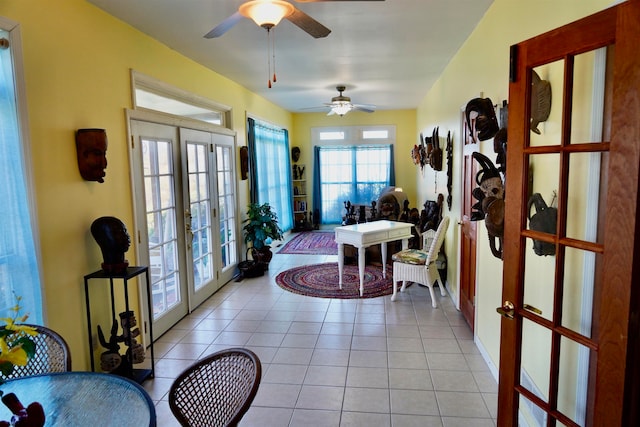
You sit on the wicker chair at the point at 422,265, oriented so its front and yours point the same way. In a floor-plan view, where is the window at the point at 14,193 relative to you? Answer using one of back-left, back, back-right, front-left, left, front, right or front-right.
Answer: front-left

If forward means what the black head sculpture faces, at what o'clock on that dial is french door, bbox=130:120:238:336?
The french door is roughly at 10 o'clock from the black head sculpture.

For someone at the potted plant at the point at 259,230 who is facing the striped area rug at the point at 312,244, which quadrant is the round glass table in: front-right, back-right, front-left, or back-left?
back-right

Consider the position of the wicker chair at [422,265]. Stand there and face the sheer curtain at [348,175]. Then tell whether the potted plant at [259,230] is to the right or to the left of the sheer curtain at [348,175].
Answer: left

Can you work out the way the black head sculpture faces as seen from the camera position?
facing to the right of the viewer

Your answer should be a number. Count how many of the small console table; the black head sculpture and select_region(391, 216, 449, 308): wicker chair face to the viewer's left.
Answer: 1

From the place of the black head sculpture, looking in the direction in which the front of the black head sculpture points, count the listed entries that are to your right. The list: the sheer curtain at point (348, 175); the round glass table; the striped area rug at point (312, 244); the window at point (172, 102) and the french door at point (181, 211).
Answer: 1

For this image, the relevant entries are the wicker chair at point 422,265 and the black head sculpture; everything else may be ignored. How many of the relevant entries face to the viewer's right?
1

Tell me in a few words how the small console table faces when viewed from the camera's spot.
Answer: facing the viewer and to the right of the viewer

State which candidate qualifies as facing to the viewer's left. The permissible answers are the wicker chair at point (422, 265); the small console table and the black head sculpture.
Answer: the wicker chair

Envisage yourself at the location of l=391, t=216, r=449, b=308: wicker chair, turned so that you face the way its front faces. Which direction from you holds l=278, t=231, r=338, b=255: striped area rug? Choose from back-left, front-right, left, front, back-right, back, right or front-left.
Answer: front-right

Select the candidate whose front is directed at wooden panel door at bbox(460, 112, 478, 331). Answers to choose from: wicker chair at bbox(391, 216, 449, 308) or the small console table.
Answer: the small console table

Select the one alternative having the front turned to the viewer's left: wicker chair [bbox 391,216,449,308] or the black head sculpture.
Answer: the wicker chair

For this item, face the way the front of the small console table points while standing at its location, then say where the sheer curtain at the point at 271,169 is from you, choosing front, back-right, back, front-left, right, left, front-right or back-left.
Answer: back

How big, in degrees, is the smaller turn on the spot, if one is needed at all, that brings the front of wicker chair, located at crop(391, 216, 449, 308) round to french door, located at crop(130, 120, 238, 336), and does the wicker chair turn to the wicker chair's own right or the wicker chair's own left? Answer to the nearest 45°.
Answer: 0° — it already faces it

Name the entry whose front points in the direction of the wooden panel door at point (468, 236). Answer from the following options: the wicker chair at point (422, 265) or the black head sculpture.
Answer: the black head sculpture

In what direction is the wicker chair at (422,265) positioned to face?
to the viewer's left
